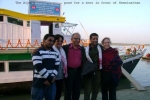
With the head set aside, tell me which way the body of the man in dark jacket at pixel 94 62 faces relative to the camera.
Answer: toward the camera

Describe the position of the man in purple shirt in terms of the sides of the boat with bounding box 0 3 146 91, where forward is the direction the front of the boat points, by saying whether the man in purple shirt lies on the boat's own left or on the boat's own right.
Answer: on the boat's own right

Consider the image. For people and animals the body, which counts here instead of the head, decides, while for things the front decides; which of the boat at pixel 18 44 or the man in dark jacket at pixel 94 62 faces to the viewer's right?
the boat

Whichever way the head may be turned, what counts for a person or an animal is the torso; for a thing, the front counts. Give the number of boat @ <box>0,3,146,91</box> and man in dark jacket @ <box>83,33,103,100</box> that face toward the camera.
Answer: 1

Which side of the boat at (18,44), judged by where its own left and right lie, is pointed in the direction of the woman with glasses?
right

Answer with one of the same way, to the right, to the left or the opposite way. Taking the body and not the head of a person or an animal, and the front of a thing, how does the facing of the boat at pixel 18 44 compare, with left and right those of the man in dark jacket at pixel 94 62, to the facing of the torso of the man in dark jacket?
to the left

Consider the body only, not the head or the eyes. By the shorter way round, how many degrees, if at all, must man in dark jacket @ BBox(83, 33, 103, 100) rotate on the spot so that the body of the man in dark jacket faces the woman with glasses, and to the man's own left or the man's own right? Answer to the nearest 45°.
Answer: approximately 45° to the man's own right

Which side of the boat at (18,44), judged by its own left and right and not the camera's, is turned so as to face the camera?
right

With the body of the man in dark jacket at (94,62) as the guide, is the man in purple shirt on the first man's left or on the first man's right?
on the first man's right

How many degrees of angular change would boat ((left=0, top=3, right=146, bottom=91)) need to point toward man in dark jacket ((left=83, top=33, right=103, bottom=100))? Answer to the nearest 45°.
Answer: approximately 45° to its right

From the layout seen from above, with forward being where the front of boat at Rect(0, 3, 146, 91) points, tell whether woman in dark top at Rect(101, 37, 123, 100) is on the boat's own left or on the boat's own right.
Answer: on the boat's own right
